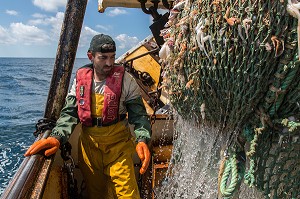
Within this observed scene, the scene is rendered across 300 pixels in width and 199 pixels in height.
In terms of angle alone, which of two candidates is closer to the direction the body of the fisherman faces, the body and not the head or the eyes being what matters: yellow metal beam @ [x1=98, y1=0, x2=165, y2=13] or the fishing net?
the fishing net

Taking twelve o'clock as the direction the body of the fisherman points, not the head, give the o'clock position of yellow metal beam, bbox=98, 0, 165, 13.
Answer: The yellow metal beam is roughly at 6 o'clock from the fisherman.

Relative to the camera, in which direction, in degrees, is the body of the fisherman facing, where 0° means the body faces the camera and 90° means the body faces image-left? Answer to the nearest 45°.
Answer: approximately 0°

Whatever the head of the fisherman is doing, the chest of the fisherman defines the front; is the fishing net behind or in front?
in front
